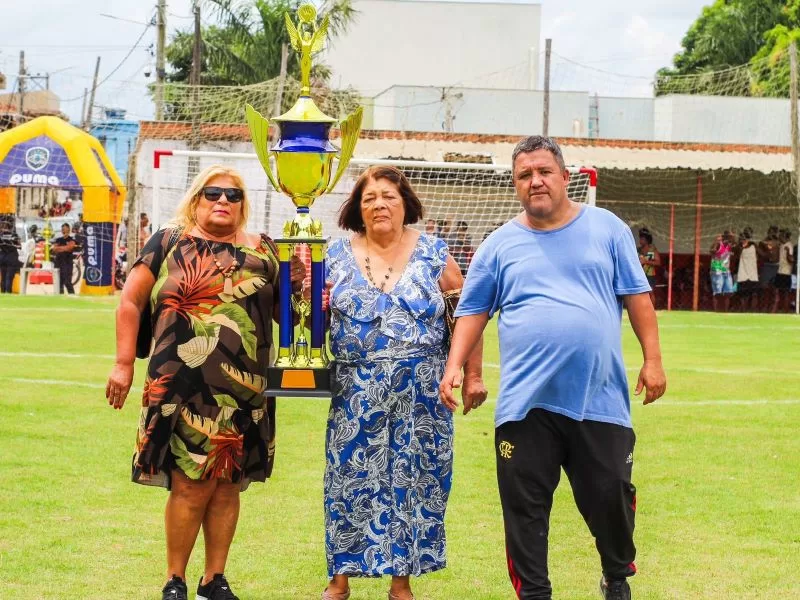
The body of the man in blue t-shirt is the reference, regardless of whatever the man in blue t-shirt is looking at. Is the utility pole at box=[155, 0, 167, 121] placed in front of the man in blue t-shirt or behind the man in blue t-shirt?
behind

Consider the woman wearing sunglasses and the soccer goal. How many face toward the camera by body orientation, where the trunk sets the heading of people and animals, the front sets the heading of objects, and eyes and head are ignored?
2

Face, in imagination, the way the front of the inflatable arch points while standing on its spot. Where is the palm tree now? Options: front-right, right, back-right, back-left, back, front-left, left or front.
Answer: back-left

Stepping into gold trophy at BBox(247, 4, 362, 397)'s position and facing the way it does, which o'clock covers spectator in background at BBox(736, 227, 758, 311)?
The spectator in background is roughly at 7 o'clock from the gold trophy.

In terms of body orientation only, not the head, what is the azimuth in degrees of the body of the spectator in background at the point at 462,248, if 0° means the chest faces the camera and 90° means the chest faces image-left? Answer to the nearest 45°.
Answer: approximately 0°

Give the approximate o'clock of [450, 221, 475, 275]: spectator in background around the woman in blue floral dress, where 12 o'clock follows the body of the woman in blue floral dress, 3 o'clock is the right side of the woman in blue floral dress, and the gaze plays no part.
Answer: The spectator in background is roughly at 6 o'clock from the woman in blue floral dress.

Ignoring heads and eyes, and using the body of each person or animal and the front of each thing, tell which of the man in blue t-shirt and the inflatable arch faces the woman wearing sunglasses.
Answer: the inflatable arch

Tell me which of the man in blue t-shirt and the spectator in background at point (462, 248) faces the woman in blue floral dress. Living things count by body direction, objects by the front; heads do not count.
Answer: the spectator in background

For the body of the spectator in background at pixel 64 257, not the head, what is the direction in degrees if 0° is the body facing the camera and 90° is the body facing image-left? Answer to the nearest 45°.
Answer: approximately 0°

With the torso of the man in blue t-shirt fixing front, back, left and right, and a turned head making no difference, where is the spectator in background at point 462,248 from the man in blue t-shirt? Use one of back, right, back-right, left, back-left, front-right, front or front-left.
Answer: back

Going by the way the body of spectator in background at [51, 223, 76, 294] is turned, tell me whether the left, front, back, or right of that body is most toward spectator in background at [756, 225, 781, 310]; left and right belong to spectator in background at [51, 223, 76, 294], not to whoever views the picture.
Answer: left

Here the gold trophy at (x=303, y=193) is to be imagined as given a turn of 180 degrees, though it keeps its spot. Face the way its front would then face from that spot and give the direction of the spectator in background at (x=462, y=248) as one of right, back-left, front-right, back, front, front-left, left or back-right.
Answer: front
